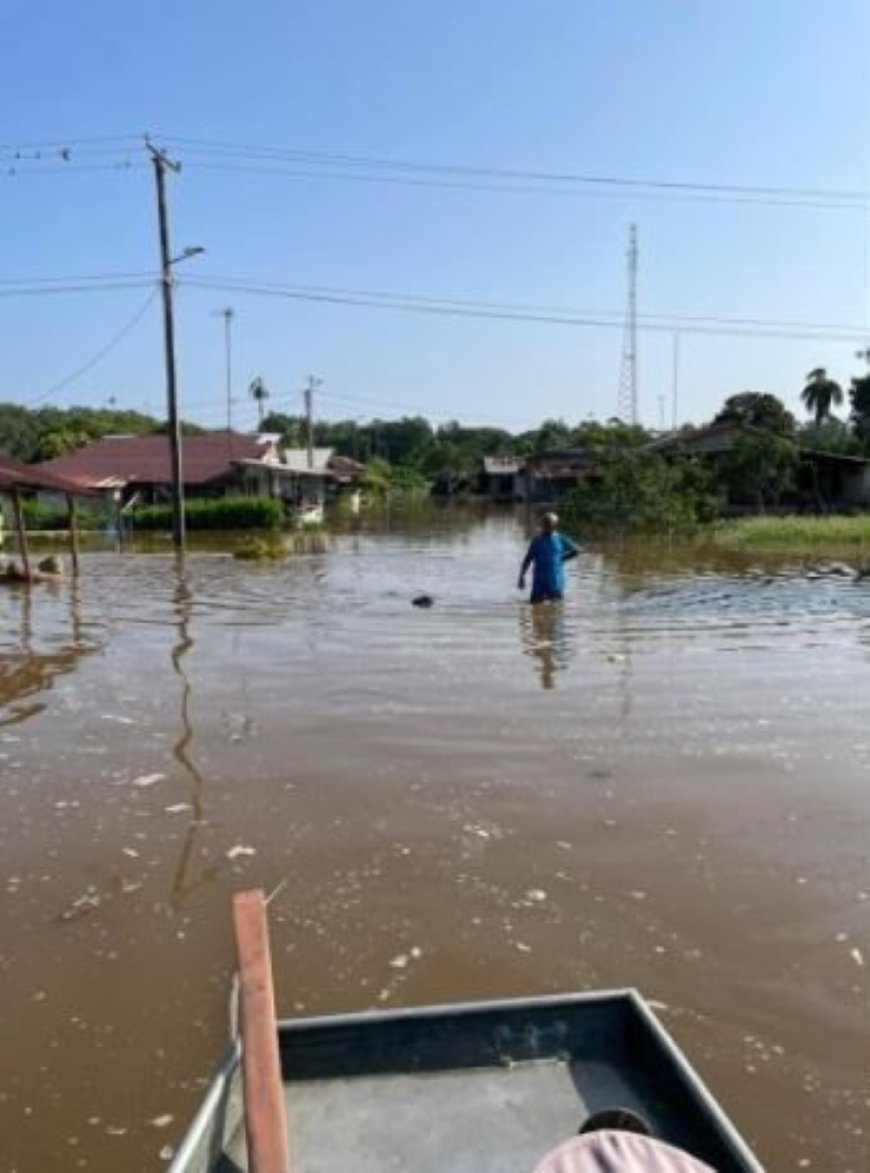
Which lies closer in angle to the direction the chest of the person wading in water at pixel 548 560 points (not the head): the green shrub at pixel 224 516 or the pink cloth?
the green shrub

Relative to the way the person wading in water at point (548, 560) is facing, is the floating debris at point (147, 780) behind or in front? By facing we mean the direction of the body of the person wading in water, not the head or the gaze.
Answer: behind

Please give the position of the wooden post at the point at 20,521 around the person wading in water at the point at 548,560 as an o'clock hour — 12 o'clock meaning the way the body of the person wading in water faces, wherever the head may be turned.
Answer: The wooden post is roughly at 10 o'clock from the person wading in water.

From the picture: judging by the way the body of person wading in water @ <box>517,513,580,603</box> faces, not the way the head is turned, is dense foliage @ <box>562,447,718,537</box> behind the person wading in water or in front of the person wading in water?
in front

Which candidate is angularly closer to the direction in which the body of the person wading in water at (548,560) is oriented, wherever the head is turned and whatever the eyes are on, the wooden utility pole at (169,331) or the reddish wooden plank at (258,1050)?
the wooden utility pole

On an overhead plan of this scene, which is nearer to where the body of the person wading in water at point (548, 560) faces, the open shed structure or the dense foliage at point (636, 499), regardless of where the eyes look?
the dense foliage

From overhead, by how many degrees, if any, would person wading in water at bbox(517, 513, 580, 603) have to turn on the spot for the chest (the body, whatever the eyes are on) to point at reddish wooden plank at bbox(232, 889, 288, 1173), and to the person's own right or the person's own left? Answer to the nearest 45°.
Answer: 0° — they already face it

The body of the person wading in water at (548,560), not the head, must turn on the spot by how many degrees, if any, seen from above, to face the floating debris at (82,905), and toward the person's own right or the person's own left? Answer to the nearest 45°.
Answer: approximately 180°

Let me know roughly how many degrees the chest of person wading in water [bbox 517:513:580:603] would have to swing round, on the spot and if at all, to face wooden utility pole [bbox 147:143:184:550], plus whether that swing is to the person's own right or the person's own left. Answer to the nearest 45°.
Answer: approximately 135° to the person's own right

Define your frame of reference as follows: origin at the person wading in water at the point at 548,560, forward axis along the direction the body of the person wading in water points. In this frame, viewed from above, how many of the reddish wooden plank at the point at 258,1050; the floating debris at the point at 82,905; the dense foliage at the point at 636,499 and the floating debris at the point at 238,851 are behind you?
3

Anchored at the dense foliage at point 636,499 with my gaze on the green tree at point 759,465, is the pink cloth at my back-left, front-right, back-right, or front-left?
back-right

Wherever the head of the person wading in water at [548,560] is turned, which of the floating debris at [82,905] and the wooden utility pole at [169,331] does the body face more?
the wooden utility pole
